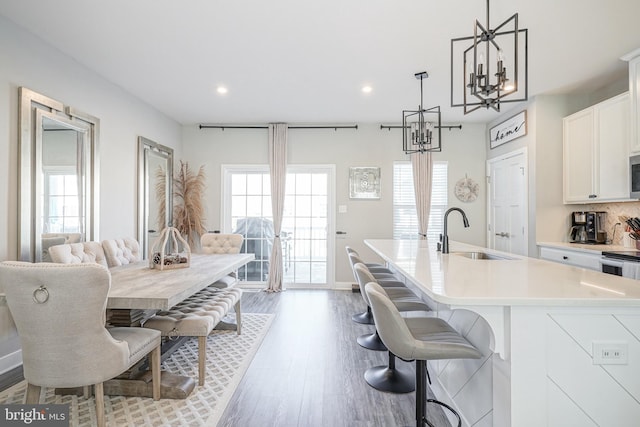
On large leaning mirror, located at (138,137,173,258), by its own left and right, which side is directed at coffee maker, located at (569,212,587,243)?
front

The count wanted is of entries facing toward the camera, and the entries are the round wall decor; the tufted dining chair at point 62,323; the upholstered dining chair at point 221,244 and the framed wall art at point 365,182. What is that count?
3

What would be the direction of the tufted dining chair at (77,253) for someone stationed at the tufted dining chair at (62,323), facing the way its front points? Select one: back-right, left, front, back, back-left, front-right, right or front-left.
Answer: front-left

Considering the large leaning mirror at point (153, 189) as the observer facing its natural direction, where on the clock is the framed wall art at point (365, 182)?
The framed wall art is roughly at 11 o'clock from the large leaning mirror.

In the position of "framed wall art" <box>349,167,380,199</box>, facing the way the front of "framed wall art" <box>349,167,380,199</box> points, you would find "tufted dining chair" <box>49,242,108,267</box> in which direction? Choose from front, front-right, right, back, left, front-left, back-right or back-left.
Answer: front-right

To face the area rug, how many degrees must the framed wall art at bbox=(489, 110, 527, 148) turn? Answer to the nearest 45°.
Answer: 0° — it already faces it

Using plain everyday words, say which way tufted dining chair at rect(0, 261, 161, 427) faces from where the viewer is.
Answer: facing away from the viewer and to the right of the viewer

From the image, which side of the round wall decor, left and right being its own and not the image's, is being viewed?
front

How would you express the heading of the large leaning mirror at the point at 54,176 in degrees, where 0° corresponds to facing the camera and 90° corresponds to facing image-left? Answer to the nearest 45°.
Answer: approximately 315°

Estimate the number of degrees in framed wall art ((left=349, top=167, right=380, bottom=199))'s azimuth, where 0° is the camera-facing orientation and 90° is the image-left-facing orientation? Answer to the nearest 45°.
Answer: approximately 0°

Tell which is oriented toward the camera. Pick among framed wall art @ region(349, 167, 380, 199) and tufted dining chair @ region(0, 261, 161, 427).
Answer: the framed wall art

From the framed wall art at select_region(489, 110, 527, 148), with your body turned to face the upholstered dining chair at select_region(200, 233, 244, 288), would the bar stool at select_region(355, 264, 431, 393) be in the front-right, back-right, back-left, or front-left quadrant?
front-left

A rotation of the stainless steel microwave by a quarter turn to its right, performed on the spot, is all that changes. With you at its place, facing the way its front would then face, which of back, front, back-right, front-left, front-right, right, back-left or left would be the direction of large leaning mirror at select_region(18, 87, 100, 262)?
left

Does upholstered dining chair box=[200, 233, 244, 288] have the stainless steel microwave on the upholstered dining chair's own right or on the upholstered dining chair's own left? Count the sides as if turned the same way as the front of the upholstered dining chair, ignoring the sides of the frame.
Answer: on the upholstered dining chair's own left

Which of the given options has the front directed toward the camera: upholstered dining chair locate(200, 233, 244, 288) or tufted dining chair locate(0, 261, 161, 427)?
the upholstered dining chair

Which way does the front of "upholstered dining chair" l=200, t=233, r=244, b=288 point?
toward the camera

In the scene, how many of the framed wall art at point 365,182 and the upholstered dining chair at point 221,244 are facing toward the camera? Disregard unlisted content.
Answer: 2

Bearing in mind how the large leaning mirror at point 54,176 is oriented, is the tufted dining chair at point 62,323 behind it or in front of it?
in front

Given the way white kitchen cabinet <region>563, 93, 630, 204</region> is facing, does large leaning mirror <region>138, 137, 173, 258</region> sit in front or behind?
in front
